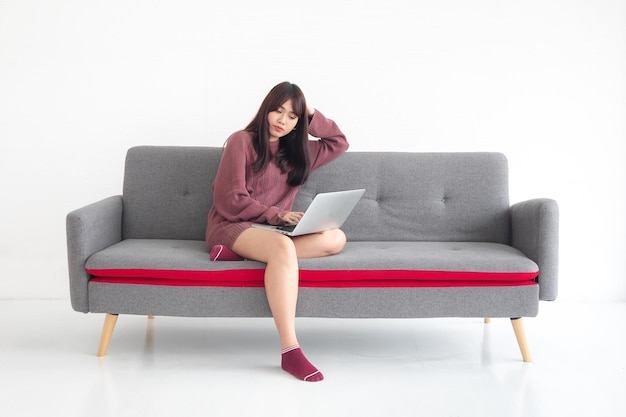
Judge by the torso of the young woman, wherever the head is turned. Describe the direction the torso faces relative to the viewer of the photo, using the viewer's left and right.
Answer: facing the viewer and to the right of the viewer

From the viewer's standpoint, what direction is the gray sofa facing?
toward the camera
